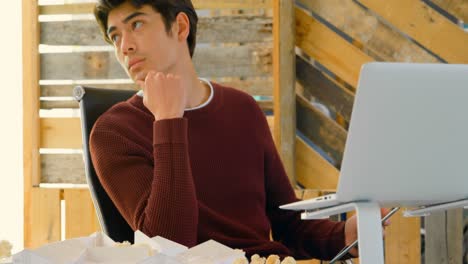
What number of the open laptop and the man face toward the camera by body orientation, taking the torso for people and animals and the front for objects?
1

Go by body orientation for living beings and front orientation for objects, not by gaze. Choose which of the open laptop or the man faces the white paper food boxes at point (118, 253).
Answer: the man

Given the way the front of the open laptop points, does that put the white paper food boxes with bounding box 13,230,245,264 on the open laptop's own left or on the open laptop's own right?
on the open laptop's own left

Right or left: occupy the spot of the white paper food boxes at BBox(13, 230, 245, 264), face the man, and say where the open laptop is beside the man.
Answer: right

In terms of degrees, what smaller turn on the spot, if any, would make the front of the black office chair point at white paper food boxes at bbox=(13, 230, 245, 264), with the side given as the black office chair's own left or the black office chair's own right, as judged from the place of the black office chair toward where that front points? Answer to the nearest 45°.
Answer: approximately 45° to the black office chair's own right

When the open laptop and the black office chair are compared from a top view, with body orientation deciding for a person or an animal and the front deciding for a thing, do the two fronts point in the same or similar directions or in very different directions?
very different directions

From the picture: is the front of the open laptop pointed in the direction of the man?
yes

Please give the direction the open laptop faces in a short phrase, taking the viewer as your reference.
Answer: facing away from the viewer and to the left of the viewer

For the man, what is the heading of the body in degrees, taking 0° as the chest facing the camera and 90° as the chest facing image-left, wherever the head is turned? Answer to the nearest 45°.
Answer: approximately 0°

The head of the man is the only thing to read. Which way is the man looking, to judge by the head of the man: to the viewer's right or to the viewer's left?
to the viewer's left

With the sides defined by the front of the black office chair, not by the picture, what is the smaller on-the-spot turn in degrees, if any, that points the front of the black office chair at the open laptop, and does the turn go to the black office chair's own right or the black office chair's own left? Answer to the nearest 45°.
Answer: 0° — it already faces it

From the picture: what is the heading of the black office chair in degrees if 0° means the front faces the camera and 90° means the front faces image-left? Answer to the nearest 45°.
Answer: approximately 315°
